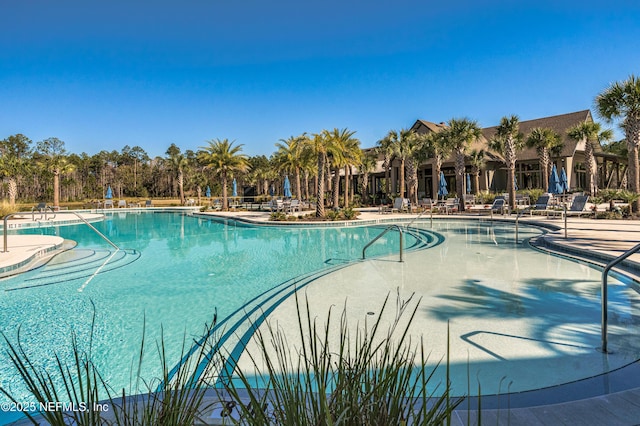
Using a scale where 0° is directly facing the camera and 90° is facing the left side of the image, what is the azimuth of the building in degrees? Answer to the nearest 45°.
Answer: approximately 45°

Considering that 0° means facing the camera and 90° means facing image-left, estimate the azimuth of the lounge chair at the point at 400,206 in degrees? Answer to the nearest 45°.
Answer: approximately 45°

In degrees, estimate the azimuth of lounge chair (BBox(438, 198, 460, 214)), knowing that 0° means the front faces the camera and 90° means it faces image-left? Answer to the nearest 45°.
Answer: approximately 45°

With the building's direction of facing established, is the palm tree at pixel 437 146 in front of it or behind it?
in front

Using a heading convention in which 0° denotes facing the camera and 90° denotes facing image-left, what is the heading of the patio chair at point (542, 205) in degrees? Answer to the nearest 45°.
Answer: approximately 45°

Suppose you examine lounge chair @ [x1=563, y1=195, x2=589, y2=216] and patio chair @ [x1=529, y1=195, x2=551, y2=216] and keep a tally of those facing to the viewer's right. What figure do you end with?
0

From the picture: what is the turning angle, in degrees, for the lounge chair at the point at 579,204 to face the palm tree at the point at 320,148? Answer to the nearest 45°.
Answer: approximately 45° to its right

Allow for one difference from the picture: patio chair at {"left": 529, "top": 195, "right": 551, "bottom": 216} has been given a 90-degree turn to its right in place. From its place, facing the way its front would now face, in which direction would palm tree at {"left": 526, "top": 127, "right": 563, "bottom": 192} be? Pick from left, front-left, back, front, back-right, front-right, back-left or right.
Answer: front-right

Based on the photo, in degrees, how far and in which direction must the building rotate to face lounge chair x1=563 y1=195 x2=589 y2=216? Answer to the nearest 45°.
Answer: approximately 45° to its left

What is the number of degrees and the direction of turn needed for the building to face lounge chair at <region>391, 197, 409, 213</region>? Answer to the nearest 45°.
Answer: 0° — it already faces it

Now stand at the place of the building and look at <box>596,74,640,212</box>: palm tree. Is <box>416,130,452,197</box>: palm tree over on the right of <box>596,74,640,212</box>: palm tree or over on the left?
right
